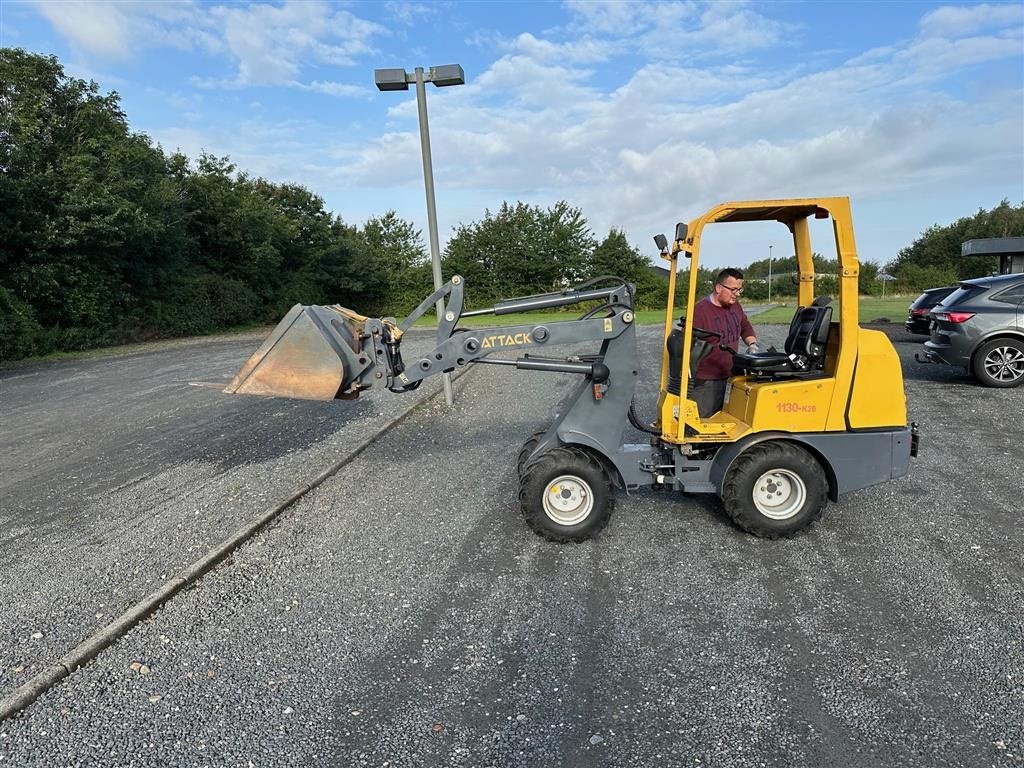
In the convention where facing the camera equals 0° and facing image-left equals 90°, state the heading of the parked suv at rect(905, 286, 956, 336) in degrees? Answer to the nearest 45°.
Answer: approximately 225°

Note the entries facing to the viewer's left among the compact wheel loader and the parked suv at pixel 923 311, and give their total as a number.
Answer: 1

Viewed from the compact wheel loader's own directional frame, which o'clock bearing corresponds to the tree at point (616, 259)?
The tree is roughly at 3 o'clock from the compact wheel loader.

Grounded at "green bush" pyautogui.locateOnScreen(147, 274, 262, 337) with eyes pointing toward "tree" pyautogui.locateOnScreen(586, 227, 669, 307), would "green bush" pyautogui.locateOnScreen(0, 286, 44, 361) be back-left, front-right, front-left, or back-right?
back-right

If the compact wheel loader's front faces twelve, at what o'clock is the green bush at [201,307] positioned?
The green bush is roughly at 2 o'clock from the compact wheel loader.

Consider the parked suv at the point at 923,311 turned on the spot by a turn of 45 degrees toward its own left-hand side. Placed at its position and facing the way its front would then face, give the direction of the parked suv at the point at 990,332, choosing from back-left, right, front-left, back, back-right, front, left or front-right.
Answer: back

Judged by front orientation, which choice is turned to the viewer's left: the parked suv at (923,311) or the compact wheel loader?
the compact wheel loader

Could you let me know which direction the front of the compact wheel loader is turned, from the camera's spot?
facing to the left of the viewer

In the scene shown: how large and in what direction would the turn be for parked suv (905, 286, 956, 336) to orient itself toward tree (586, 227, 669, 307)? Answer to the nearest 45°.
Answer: approximately 90° to its left

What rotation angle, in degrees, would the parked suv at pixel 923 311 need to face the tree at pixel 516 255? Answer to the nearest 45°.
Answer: approximately 90° to its left

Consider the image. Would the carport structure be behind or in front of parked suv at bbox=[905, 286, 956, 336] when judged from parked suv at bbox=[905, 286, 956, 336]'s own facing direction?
in front

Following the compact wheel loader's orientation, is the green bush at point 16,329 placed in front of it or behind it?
in front
